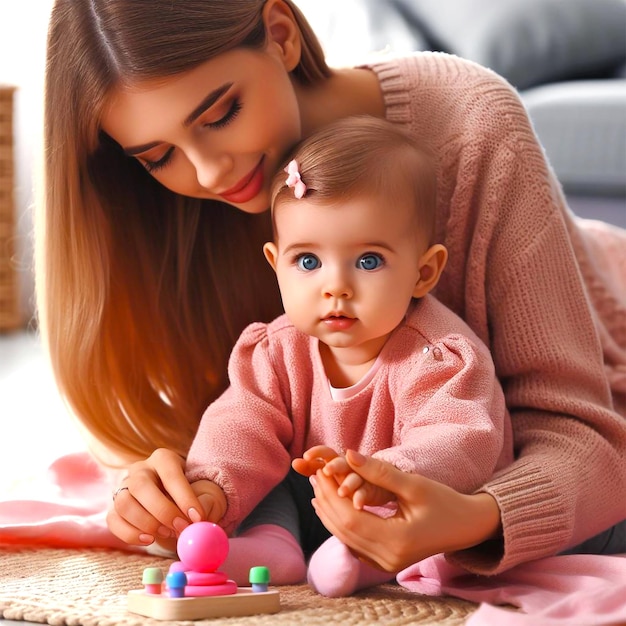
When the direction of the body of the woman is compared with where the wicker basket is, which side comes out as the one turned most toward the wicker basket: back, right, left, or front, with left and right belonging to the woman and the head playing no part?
right

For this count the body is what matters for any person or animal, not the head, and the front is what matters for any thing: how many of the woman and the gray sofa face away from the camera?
0

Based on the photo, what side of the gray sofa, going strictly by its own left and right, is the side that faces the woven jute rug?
front

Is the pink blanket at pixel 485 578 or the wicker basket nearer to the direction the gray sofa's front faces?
the pink blanket

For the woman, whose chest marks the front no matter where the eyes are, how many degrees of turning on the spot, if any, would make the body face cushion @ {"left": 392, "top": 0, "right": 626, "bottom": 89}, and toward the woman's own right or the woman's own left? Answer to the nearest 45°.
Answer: approximately 135° to the woman's own right

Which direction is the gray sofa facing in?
toward the camera

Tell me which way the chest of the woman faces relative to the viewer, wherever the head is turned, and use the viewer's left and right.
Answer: facing the viewer and to the left of the viewer
